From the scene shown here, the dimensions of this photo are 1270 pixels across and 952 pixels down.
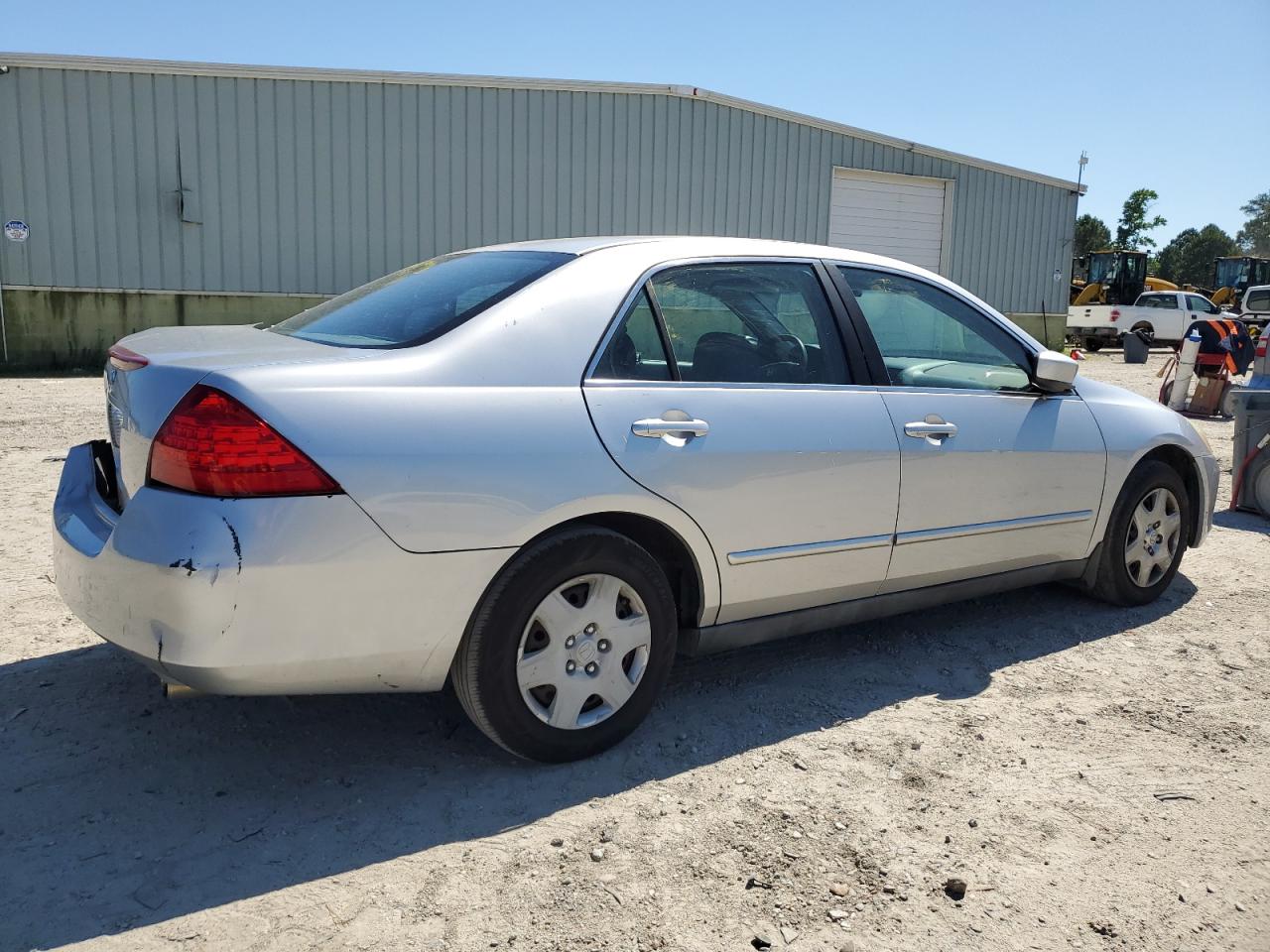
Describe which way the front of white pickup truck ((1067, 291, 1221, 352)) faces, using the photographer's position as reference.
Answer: facing away from the viewer and to the right of the viewer

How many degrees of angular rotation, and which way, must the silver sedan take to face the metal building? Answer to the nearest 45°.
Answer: approximately 45° to its left

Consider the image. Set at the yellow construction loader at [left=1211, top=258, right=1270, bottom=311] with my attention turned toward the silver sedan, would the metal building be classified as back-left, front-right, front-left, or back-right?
front-right

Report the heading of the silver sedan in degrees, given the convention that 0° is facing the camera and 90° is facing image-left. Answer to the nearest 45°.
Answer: approximately 225°

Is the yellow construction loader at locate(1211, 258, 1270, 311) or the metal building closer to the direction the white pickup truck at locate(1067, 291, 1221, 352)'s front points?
the yellow construction loader

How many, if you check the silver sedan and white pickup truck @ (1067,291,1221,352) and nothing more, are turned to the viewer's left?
0

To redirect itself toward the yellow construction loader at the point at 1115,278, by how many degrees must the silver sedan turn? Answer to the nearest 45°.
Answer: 0° — it already faces it

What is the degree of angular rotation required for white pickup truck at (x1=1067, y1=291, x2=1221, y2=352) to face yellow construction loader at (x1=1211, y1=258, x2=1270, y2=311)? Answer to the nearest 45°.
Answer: approximately 45° to its left

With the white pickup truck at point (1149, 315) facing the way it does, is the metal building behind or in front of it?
behind

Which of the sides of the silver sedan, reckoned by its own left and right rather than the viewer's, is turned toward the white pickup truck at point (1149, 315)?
front

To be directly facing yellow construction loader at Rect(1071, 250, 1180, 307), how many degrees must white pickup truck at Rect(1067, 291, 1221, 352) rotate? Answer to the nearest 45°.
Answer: approximately 45° to its left
